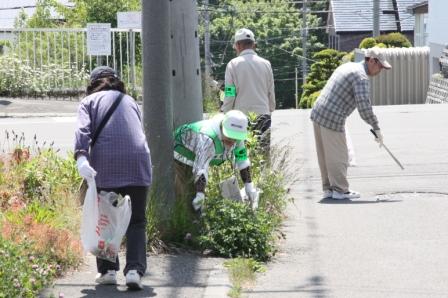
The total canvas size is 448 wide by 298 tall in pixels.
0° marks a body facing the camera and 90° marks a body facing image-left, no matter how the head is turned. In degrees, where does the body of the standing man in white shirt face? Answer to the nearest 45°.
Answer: approximately 180°

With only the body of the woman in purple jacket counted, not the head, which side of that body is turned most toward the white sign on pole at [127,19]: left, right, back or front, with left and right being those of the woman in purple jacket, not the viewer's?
front

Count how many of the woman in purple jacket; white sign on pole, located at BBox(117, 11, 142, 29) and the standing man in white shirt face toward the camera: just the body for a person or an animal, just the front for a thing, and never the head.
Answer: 1

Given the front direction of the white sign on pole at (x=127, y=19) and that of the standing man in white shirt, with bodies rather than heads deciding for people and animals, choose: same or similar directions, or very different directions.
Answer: very different directions

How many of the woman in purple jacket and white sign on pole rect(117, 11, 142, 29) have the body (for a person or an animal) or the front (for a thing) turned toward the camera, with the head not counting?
1

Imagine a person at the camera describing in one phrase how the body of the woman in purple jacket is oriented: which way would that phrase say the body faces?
away from the camera

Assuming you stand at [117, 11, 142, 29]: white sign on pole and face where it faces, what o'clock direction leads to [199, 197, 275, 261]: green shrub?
The green shrub is roughly at 12 o'clock from the white sign on pole.

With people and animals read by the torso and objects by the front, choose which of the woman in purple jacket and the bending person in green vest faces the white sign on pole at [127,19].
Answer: the woman in purple jacket

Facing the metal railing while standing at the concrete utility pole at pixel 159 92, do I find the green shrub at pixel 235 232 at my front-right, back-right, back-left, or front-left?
back-right

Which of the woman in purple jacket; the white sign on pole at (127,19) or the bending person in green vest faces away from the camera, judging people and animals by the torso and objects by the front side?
the woman in purple jacket

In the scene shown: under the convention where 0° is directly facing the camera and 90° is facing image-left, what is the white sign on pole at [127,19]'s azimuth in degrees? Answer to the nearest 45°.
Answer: approximately 0°

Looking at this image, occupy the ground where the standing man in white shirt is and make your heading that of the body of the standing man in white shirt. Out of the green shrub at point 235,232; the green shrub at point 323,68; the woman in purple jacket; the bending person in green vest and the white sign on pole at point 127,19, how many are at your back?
3

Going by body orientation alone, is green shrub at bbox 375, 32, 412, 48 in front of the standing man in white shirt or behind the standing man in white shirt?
in front

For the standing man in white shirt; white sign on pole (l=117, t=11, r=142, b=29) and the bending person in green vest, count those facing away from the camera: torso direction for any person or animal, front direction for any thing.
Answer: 1
